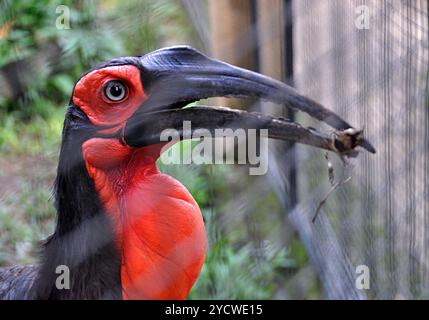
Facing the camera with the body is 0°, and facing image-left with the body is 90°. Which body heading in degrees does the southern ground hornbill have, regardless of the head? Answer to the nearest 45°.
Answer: approximately 270°
